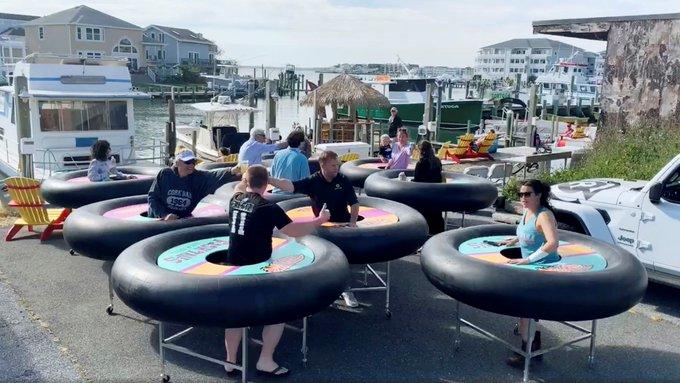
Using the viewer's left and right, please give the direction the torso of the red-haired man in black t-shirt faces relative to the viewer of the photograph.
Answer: facing away from the viewer and to the right of the viewer

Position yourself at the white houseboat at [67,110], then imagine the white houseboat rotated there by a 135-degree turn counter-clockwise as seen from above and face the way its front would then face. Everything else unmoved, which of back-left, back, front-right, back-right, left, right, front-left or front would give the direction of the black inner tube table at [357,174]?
right

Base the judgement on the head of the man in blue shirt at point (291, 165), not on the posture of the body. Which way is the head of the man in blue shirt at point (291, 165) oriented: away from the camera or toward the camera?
away from the camera

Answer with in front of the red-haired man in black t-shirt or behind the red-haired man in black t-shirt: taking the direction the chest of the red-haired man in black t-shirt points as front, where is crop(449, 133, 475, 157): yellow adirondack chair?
in front

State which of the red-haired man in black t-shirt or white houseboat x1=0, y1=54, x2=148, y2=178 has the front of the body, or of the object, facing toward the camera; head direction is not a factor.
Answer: the white houseboat

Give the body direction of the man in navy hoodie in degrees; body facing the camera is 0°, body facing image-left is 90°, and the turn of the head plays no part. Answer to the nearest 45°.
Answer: approximately 315°

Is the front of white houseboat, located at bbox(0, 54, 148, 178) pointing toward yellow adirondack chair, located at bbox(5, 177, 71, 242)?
yes

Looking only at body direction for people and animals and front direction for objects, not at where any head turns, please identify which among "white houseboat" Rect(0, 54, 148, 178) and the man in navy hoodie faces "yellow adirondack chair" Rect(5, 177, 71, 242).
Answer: the white houseboat

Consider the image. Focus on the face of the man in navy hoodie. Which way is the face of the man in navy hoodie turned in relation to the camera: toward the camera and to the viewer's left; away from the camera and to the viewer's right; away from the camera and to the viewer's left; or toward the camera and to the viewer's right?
toward the camera and to the viewer's right

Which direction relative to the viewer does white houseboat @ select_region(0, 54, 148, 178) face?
toward the camera

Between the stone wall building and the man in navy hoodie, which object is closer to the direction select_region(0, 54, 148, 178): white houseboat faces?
the man in navy hoodie

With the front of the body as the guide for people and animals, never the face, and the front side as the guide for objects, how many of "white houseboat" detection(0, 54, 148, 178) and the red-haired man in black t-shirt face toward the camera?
1

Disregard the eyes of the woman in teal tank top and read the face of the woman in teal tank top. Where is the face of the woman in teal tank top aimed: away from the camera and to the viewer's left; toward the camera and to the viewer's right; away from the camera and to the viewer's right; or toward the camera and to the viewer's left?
toward the camera and to the viewer's left
